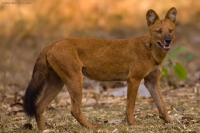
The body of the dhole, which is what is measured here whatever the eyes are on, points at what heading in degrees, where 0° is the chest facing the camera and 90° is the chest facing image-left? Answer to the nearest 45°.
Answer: approximately 270°
